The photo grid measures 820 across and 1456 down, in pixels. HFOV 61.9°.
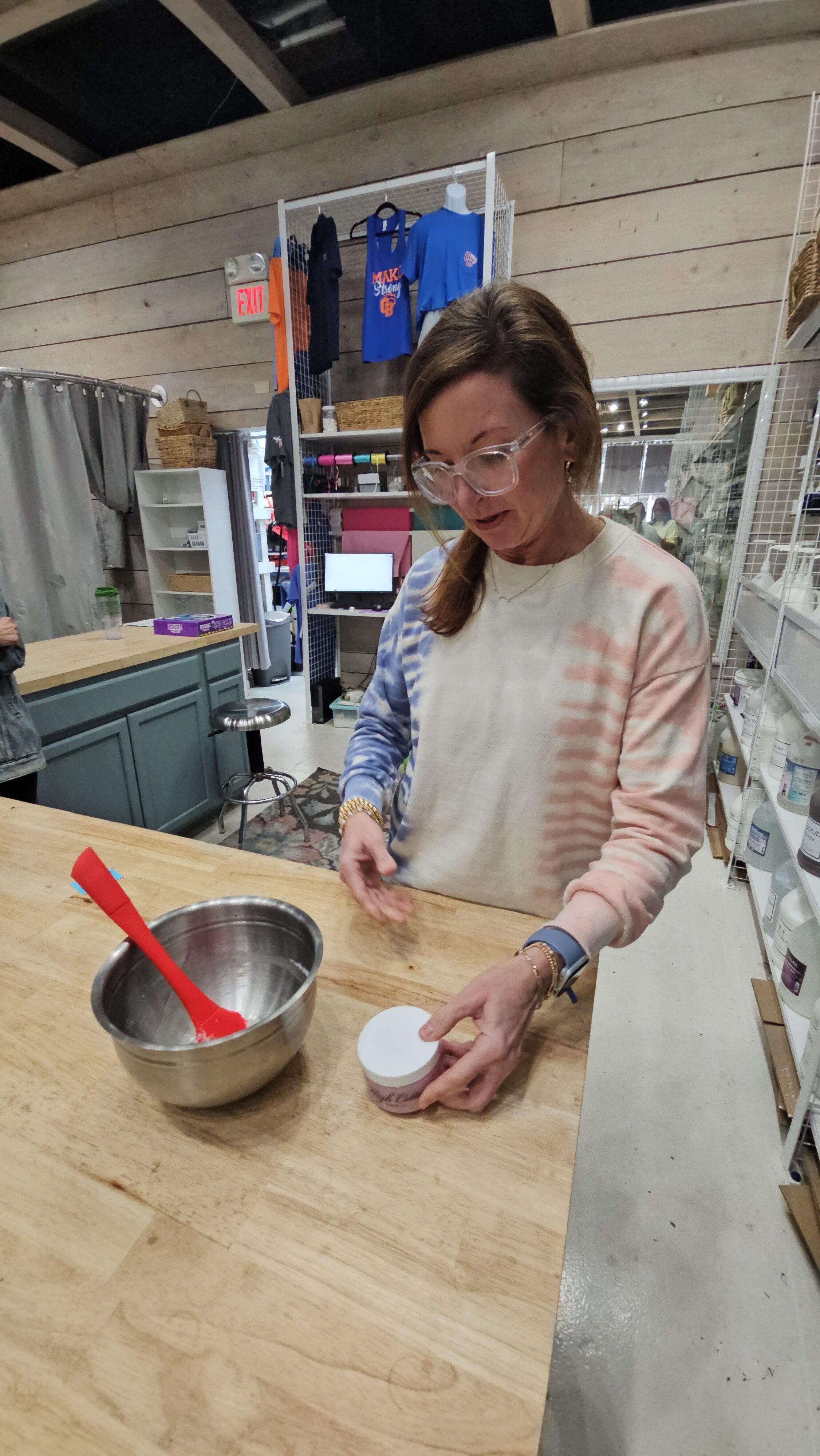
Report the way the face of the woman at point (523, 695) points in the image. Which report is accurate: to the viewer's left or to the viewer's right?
to the viewer's left

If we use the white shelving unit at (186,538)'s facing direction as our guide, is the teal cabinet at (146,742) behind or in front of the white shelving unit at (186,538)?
in front

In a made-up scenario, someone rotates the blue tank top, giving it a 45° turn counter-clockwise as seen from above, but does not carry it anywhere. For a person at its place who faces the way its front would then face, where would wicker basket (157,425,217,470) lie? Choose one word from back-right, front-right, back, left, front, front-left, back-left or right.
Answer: back

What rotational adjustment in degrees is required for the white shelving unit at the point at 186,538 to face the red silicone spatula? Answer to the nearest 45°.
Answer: approximately 45° to its left

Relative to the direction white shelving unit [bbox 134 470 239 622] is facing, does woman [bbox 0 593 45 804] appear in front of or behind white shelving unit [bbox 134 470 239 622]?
in front

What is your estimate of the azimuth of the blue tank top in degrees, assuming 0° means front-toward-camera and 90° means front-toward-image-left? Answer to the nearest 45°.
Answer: approximately 0°

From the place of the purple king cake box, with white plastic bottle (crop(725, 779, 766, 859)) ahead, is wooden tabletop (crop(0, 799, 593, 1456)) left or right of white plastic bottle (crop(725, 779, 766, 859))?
right

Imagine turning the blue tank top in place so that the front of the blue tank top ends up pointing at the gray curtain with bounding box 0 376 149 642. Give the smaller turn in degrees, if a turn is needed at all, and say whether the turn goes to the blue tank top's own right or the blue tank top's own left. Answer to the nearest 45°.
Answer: approximately 90° to the blue tank top's own right

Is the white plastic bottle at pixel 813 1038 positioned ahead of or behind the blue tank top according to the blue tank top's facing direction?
ahead

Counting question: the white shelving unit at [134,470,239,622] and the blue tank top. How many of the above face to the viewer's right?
0

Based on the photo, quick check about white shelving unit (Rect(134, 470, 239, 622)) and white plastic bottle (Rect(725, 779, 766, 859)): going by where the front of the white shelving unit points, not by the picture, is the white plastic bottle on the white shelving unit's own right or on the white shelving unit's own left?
on the white shelving unit's own left

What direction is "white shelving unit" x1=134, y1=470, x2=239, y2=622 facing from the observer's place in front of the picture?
facing the viewer and to the left of the viewer

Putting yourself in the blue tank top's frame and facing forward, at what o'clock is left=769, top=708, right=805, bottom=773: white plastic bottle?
The white plastic bottle is roughly at 11 o'clock from the blue tank top.
